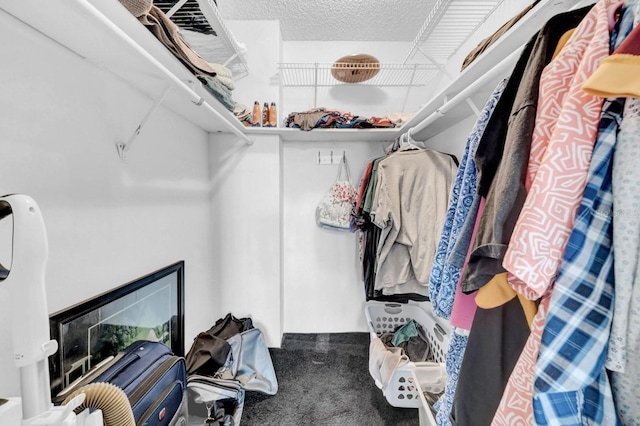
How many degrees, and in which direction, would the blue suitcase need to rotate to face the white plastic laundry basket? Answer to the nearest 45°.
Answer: approximately 45° to its left

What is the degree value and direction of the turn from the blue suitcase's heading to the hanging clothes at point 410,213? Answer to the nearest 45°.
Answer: approximately 45° to its left

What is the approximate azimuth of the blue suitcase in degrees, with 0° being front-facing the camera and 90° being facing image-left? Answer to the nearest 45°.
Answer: approximately 315°
